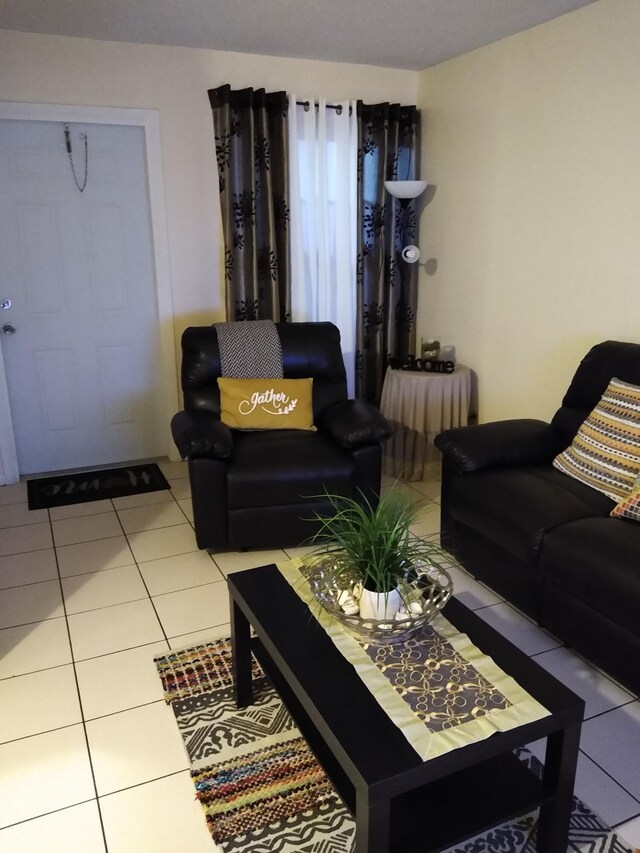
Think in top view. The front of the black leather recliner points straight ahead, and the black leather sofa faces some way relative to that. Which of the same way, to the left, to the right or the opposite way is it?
to the right

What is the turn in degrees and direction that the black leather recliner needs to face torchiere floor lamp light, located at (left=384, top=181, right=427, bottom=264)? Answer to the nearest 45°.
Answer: approximately 90° to its left

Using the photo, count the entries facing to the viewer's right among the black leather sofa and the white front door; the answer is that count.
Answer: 0

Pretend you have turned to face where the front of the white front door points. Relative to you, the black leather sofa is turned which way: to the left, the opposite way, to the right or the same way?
to the right

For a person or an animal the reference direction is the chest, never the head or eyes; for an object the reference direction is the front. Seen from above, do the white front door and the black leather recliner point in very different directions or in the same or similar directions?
same or similar directions

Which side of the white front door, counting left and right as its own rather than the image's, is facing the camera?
front

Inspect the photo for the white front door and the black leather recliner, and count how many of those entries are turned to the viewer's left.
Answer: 0

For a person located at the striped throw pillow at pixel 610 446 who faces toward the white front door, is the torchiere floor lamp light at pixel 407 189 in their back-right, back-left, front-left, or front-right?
front-right

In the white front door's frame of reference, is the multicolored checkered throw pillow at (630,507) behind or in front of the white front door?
in front

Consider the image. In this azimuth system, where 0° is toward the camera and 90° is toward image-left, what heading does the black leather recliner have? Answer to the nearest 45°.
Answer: approximately 315°

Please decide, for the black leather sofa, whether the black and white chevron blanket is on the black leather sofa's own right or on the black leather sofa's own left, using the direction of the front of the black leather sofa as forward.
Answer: on the black leather sofa's own right

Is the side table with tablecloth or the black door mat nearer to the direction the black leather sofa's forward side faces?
the black door mat

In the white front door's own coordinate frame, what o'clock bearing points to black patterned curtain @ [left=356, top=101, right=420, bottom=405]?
The black patterned curtain is roughly at 9 o'clock from the white front door.

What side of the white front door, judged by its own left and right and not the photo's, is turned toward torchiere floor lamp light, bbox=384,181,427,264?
left

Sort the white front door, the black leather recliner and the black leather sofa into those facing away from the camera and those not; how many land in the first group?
0

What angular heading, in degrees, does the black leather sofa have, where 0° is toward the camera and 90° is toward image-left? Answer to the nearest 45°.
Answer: approximately 45°

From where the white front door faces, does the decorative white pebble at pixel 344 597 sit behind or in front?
in front

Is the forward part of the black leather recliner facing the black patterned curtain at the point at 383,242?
no

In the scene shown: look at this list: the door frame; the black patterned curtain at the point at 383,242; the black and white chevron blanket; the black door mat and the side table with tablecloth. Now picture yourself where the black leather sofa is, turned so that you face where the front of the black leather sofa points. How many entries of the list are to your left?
0

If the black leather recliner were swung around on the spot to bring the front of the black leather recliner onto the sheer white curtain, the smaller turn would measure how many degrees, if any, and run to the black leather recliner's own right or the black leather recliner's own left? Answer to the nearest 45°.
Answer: approximately 135° to the black leather recliner's own left

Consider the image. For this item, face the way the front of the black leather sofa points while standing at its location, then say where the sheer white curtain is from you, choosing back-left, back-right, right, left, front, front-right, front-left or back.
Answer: right
